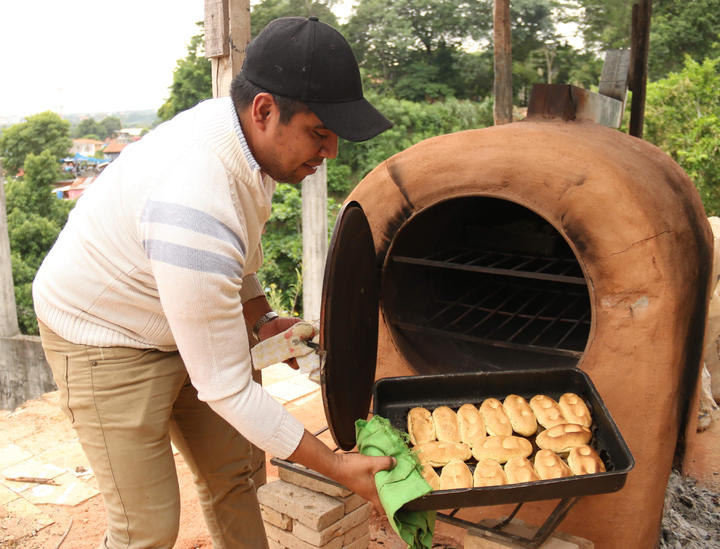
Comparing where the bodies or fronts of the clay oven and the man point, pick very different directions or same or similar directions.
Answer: very different directions

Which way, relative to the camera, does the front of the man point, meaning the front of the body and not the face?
to the viewer's right

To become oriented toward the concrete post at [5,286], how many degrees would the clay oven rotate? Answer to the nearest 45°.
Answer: approximately 90° to its right

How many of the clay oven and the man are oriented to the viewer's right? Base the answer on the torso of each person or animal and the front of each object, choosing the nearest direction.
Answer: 1

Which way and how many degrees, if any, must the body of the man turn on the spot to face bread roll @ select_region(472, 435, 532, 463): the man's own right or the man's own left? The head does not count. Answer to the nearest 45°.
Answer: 0° — they already face it

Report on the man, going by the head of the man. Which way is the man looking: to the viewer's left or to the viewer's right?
to the viewer's right

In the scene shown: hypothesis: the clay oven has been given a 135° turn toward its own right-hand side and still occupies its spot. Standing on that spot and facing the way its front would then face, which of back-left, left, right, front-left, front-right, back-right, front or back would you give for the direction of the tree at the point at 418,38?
front

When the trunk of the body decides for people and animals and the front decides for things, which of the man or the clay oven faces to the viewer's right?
the man

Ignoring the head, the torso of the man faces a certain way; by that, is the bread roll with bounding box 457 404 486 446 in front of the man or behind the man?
in front
